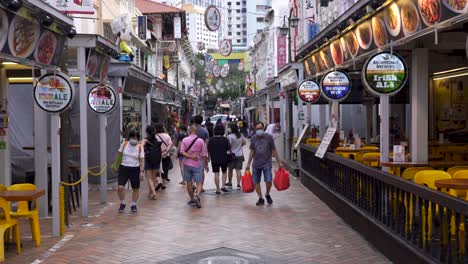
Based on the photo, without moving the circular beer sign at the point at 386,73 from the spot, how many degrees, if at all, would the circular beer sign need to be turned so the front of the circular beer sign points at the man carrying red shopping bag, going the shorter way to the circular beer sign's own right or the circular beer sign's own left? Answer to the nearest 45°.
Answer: approximately 135° to the circular beer sign's own right

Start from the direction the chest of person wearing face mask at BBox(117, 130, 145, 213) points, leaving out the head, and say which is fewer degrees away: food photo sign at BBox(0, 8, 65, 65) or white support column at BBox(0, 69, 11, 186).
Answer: the food photo sign

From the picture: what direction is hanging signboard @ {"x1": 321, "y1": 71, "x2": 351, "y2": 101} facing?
toward the camera

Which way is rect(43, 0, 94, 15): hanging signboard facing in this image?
toward the camera

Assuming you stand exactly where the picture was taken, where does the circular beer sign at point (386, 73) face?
facing the viewer

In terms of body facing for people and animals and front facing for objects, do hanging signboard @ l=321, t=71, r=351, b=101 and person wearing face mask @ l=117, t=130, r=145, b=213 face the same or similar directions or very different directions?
same or similar directions

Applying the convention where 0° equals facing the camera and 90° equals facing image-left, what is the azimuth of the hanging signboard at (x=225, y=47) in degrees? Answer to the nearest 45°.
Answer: approximately 0°
